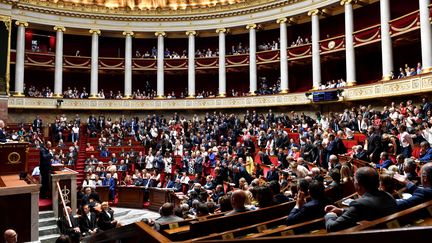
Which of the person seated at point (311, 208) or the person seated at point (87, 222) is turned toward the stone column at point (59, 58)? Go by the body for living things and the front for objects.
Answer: the person seated at point (311, 208)

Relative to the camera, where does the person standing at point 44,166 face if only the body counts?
to the viewer's right

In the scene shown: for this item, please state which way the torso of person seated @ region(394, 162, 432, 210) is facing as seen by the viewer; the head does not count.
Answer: to the viewer's left

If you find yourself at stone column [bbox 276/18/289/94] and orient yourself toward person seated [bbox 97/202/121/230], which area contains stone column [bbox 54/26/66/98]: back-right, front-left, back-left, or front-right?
front-right

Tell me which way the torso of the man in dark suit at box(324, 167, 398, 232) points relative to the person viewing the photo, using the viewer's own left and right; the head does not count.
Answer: facing away from the viewer and to the left of the viewer

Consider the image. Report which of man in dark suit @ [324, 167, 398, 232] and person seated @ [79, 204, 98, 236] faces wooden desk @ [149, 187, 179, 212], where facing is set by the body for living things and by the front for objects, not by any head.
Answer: the man in dark suit

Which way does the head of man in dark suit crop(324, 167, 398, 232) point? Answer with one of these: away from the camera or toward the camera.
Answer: away from the camera

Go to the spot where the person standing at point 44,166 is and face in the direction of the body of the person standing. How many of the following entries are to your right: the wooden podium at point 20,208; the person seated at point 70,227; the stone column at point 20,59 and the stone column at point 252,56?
2

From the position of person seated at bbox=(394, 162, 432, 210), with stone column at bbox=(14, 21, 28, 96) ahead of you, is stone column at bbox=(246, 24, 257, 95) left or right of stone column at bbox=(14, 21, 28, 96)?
right

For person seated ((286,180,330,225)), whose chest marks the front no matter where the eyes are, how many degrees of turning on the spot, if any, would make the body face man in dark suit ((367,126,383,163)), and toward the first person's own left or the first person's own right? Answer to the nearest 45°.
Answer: approximately 45° to the first person's own right

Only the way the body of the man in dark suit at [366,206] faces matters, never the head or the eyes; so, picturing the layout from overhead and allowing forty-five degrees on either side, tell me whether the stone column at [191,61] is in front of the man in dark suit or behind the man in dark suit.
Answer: in front

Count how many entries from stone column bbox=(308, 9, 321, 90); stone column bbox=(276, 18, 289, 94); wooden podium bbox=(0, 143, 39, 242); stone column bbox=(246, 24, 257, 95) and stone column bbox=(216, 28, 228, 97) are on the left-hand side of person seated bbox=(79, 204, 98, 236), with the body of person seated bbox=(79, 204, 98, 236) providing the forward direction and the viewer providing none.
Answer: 4

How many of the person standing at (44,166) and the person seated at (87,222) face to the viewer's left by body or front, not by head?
0

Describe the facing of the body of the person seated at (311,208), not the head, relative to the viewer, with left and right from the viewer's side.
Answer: facing away from the viewer and to the left of the viewer
